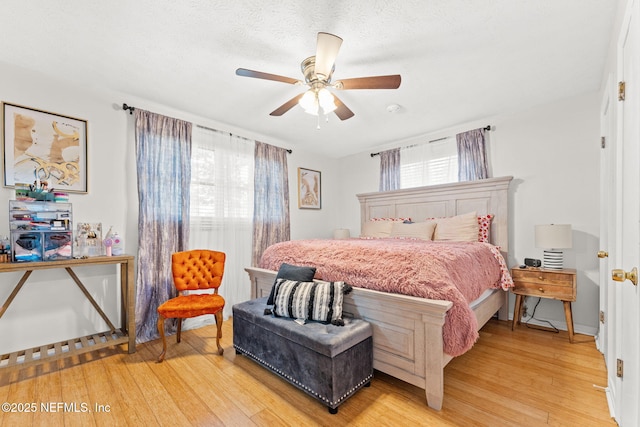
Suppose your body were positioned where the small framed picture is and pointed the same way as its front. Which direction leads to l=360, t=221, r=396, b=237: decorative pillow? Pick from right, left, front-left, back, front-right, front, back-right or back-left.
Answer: front

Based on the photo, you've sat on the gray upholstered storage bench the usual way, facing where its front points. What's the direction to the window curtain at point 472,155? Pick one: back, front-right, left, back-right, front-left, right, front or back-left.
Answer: back

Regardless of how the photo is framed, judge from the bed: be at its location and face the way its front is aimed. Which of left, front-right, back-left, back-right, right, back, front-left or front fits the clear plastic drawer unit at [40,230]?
front-right

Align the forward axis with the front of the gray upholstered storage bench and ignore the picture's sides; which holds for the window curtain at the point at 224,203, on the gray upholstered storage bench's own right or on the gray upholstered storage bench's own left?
on the gray upholstered storage bench's own right

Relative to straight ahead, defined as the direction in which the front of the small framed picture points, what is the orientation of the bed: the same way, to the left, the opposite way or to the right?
to the right

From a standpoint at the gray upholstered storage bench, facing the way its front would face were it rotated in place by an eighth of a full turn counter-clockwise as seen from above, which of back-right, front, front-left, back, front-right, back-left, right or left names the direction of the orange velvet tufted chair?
back-right

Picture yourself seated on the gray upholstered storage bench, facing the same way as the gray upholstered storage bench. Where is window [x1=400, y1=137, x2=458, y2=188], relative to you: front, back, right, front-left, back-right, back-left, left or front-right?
back

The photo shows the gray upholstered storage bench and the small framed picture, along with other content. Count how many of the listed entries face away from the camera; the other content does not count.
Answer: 0

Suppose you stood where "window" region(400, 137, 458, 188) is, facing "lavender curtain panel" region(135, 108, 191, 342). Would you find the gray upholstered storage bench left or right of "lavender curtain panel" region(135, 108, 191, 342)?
left

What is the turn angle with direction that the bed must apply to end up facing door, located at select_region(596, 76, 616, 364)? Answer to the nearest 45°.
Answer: approximately 135° to its left

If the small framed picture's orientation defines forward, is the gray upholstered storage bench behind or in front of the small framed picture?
in front

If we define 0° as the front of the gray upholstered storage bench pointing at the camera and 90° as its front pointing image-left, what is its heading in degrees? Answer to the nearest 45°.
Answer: approximately 45°

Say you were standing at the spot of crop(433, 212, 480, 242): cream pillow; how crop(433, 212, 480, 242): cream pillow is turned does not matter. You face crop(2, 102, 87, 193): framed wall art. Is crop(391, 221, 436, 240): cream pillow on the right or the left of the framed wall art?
right

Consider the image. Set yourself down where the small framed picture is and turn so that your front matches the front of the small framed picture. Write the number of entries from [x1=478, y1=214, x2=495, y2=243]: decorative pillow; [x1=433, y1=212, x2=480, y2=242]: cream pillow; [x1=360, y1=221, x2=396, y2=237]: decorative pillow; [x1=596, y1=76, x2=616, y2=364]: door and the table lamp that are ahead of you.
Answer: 5

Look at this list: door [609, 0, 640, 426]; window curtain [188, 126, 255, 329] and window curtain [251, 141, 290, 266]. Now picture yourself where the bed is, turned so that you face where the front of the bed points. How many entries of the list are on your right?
2

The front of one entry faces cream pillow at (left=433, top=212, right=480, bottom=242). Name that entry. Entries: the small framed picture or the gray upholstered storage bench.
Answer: the small framed picture

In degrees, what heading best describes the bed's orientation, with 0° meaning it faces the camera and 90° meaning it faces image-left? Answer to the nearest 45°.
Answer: approximately 45°

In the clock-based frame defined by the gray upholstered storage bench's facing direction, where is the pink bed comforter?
The pink bed comforter is roughly at 7 o'clock from the gray upholstered storage bench.

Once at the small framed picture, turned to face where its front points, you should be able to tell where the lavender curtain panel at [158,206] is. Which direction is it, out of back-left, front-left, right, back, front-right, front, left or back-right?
right
